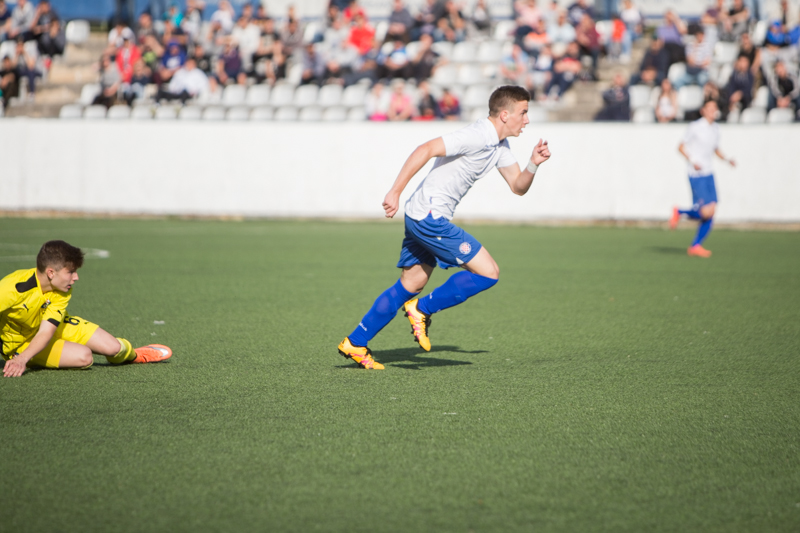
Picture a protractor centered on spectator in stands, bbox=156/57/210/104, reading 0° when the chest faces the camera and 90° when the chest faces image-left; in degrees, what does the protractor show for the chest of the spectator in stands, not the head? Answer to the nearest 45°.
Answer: approximately 45°

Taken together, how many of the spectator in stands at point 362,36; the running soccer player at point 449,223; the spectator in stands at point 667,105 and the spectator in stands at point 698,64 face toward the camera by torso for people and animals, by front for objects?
3

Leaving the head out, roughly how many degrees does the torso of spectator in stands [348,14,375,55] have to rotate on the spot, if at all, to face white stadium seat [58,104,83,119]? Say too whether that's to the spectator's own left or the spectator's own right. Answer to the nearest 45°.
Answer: approximately 90° to the spectator's own right

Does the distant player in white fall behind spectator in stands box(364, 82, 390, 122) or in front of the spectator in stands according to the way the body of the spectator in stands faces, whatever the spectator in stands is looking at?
in front

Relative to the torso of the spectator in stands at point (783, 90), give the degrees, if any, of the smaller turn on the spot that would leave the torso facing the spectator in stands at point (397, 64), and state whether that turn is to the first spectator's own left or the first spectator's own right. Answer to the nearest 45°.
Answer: approximately 90° to the first spectator's own right

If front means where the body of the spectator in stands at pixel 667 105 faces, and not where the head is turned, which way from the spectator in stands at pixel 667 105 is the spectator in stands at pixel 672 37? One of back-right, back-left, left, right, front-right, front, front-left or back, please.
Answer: back

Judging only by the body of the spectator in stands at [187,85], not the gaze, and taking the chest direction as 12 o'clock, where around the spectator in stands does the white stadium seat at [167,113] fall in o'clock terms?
The white stadium seat is roughly at 11 o'clock from the spectator in stands.

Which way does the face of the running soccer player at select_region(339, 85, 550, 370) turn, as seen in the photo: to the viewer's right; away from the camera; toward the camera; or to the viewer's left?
to the viewer's right

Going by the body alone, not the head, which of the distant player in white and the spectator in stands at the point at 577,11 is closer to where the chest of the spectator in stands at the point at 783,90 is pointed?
the distant player in white

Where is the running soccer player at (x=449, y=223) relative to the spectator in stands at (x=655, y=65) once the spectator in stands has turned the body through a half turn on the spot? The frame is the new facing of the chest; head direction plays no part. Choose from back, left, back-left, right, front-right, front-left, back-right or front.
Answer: back-right

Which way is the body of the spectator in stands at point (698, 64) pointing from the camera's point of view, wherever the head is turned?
toward the camera

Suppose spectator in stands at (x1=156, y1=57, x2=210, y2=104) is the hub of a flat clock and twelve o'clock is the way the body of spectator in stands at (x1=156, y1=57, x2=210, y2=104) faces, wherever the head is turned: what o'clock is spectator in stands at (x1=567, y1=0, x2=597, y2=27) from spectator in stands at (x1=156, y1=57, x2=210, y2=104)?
spectator in stands at (x1=567, y1=0, x2=597, y2=27) is roughly at 8 o'clock from spectator in stands at (x1=156, y1=57, x2=210, y2=104).

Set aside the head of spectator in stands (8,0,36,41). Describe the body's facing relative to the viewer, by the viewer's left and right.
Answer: facing the viewer

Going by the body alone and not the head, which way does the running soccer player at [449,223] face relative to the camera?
to the viewer's right
